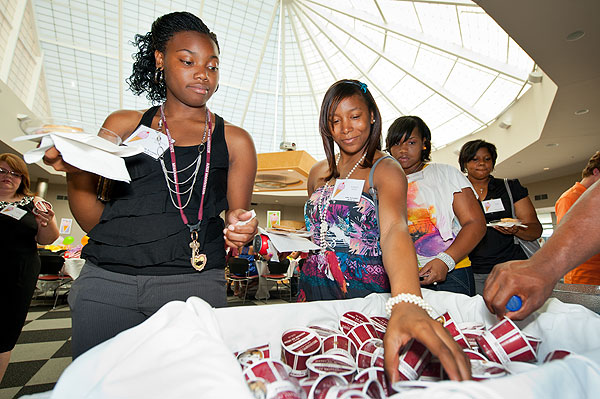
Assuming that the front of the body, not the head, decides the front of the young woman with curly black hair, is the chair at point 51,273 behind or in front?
behind

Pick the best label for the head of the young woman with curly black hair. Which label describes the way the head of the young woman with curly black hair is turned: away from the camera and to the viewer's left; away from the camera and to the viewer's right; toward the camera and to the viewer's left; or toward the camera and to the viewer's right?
toward the camera and to the viewer's right

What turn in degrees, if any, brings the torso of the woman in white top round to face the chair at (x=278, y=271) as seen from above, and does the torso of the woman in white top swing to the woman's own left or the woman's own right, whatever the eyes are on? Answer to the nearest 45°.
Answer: approximately 90° to the woman's own right

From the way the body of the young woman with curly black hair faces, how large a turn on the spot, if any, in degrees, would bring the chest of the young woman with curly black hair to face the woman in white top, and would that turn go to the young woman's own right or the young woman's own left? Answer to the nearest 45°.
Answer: approximately 90° to the young woman's own left

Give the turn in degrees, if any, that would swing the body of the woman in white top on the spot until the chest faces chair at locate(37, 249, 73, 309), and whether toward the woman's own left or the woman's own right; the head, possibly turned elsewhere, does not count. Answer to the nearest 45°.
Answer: approximately 45° to the woman's own right

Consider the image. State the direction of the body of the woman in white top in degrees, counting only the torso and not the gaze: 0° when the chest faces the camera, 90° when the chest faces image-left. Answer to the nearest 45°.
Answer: approximately 45°
